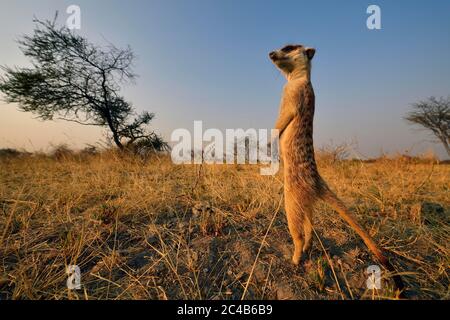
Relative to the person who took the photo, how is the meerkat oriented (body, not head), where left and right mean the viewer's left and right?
facing to the left of the viewer
